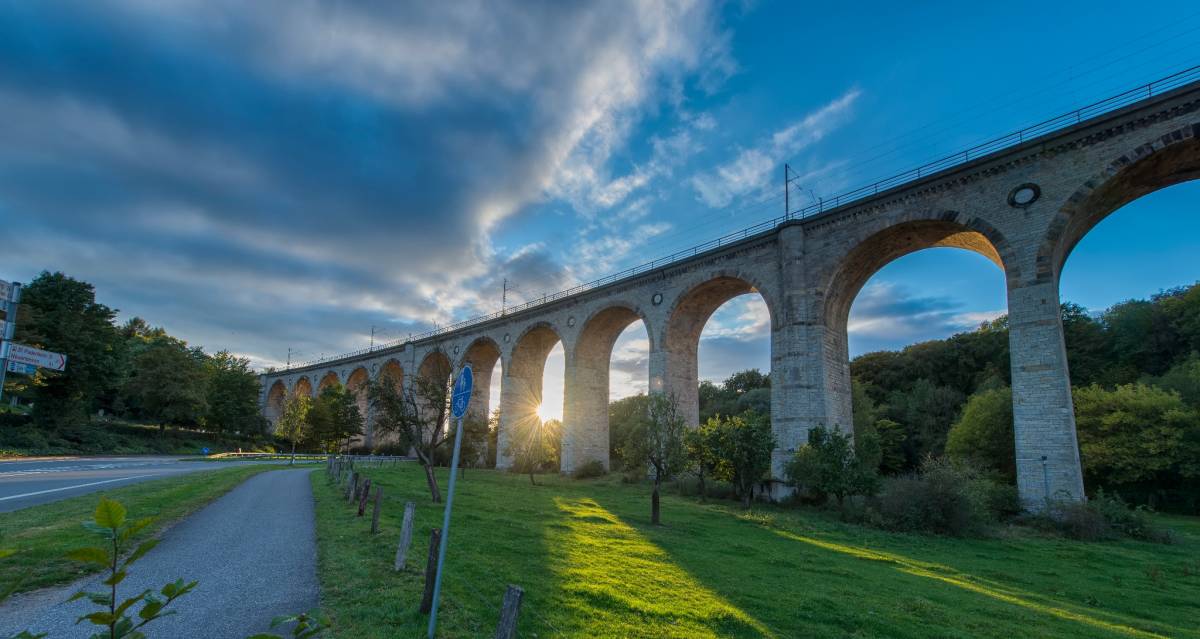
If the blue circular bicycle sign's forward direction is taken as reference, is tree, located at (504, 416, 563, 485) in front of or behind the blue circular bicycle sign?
behind

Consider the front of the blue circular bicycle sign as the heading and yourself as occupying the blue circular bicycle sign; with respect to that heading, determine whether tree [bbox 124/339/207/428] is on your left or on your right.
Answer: on your right

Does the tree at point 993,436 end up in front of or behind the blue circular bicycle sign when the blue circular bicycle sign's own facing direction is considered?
behind

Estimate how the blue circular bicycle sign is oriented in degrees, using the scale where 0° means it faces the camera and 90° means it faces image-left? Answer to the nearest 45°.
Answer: approximately 45°

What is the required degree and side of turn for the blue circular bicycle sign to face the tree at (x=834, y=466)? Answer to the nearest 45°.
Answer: approximately 180°

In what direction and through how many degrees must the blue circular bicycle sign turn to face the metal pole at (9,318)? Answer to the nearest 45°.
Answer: approximately 90° to its right

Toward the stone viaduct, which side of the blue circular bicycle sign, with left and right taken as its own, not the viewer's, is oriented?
back

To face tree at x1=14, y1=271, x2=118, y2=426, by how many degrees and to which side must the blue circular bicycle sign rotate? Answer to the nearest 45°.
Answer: approximately 90° to its right

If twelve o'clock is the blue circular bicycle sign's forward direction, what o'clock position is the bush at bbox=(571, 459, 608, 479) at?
The bush is roughly at 5 o'clock from the blue circular bicycle sign.

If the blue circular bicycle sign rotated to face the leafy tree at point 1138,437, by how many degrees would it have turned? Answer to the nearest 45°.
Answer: approximately 180°

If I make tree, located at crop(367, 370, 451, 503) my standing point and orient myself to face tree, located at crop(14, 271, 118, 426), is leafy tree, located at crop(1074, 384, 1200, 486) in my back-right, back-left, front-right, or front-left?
back-right

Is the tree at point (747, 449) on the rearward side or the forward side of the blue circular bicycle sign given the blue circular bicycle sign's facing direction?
on the rearward side
